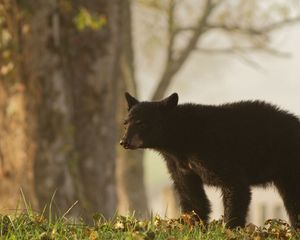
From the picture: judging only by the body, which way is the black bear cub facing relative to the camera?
to the viewer's left

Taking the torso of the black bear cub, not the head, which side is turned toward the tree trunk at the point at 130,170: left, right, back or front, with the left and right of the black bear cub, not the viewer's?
right

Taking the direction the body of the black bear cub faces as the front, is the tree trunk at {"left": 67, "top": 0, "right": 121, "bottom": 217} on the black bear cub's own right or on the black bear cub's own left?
on the black bear cub's own right

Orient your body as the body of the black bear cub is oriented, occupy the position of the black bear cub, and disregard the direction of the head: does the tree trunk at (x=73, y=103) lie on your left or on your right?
on your right
